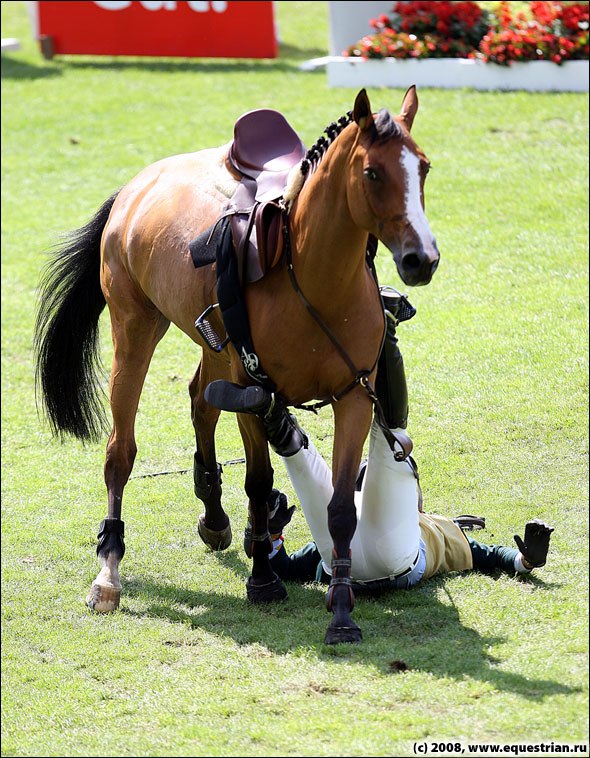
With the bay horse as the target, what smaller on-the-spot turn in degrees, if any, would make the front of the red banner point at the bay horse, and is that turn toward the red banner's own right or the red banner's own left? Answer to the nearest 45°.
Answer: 0° — it already faces it

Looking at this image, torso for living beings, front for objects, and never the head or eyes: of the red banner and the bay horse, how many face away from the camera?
0

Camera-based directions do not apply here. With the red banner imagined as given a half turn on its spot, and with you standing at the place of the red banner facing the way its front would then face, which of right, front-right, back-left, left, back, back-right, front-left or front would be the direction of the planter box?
back-right

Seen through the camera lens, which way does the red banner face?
facing the viewer

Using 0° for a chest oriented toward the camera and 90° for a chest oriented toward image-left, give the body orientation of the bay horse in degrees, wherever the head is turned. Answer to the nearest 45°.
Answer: approximately 315°

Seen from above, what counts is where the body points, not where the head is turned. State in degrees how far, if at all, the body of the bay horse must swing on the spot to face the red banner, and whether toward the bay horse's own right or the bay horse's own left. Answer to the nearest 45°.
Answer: approximately 135° to the bay horse's own left

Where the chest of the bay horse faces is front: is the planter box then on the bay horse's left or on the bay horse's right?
on the bay horse's left

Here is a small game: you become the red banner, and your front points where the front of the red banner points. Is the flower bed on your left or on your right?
on your left

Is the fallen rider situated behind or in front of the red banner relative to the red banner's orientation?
in front

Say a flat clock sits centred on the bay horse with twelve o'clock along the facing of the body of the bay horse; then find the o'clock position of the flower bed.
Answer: The flower bed is roughly at 8 o'clock from the bay horse.
